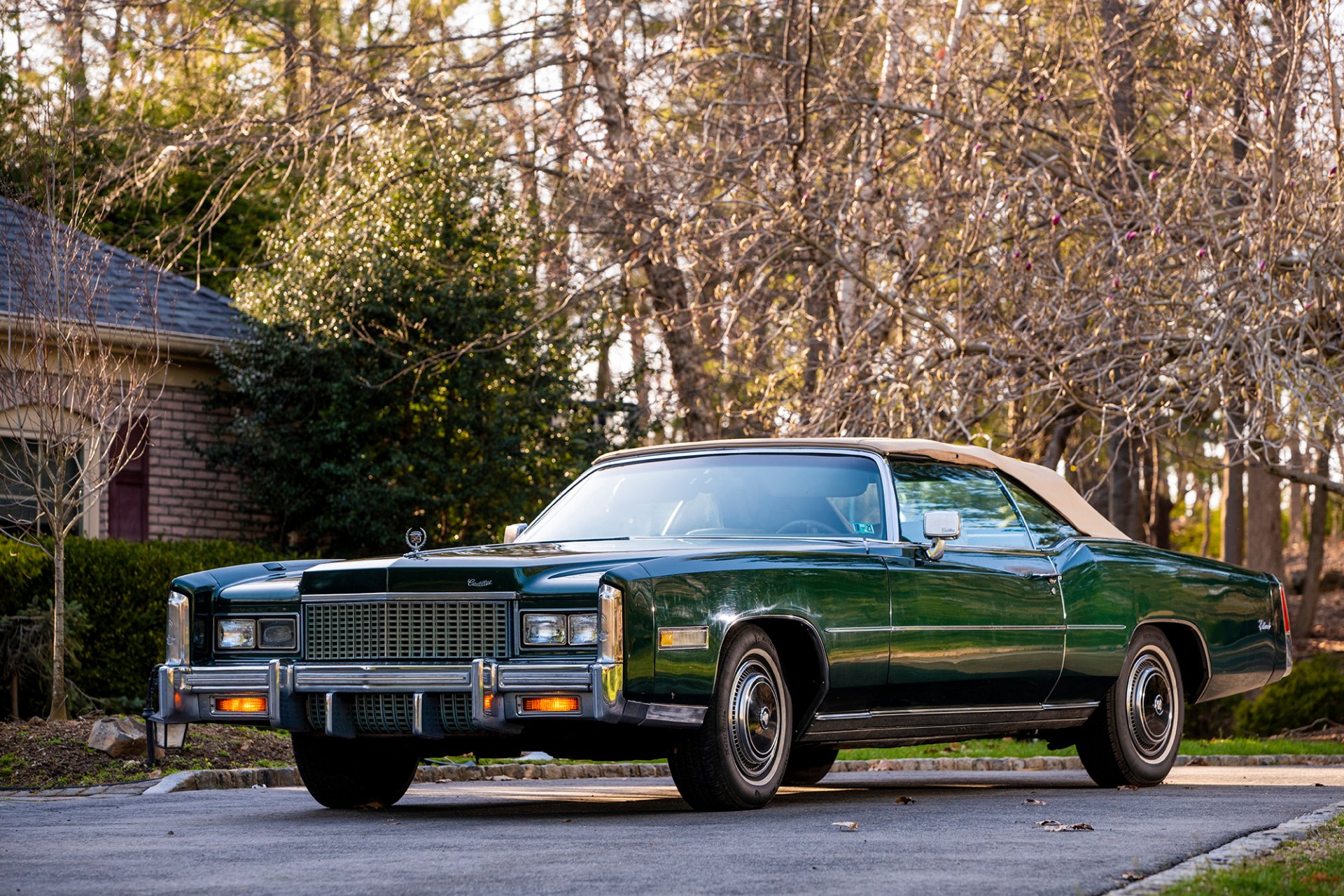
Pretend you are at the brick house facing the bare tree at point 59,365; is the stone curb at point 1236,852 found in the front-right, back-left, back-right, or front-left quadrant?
front-left

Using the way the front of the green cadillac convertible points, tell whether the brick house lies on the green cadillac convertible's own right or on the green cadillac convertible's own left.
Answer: on the green cadillac convertible's own right

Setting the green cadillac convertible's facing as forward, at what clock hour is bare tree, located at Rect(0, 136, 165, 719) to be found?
The bare tree is roughly at 3 o'clock from the green cadillac convertible.

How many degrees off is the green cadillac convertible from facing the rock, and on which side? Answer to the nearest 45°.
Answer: approximately 90° to its right

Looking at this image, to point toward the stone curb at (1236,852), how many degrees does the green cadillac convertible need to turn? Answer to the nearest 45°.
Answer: approximately 90° to its left

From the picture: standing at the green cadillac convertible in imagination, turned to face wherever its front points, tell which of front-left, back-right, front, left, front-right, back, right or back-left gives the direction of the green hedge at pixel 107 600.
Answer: right

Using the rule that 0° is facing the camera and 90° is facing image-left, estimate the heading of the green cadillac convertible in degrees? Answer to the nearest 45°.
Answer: approximately 45°
